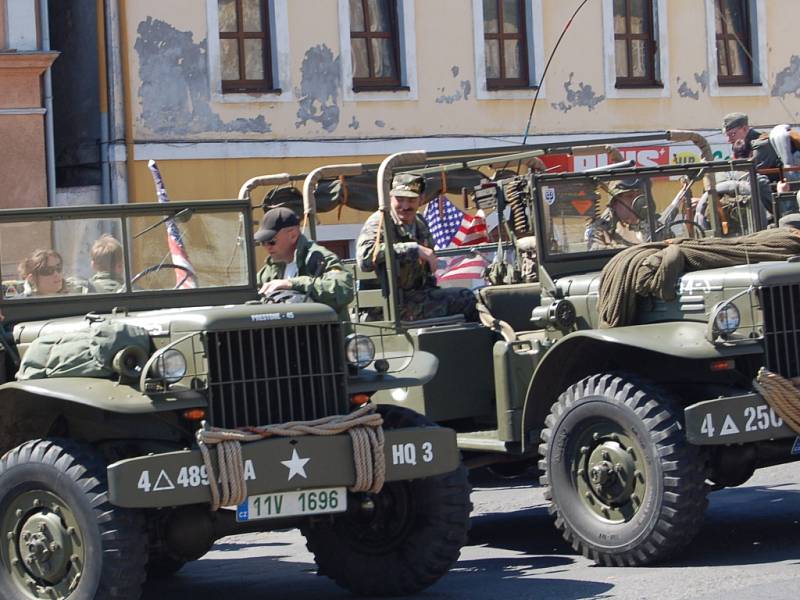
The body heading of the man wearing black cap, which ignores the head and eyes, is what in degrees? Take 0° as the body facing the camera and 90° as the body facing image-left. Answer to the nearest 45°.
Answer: approximately 45°

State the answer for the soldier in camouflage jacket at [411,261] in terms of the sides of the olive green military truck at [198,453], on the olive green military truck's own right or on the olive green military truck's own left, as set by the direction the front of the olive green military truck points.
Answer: on the olive green military truck's own left

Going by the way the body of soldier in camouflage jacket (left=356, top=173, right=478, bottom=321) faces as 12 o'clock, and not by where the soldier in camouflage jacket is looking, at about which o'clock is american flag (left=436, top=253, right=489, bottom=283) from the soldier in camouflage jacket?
The american flag is roughly at 8 o'clock from the soldier in camouflage jacket.

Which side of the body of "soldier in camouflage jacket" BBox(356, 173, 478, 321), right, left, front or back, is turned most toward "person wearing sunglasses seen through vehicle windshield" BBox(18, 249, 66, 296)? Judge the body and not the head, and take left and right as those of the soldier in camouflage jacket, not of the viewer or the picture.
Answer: right

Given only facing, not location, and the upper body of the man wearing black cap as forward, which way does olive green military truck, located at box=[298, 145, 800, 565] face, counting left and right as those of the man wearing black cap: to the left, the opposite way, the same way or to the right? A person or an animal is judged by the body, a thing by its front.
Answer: to the left

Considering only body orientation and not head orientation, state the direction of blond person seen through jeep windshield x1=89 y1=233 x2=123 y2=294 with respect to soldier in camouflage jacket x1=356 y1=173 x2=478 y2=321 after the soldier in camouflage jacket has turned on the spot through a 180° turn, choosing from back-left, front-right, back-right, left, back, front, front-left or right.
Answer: left

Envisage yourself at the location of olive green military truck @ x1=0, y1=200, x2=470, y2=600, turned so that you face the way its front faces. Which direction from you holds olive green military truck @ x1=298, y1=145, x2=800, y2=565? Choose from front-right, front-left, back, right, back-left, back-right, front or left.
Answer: left

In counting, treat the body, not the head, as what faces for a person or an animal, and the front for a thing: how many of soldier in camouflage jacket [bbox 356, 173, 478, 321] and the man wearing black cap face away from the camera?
0

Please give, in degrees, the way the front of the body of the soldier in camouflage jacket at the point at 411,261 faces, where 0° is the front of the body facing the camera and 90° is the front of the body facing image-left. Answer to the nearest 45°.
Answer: approximately 315°
